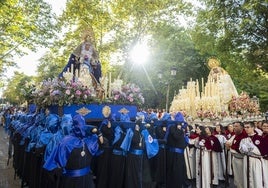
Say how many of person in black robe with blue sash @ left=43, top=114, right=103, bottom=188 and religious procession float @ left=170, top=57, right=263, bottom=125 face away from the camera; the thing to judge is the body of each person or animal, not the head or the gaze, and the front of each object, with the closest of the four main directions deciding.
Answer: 0

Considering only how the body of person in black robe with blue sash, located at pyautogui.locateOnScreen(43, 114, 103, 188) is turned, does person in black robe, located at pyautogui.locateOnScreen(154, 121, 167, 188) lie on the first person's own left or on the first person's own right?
on the first person's own left

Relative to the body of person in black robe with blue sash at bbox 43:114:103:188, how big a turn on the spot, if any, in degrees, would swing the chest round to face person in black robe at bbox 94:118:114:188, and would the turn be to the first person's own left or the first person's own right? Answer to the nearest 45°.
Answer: approximately 90° to the first person's own left

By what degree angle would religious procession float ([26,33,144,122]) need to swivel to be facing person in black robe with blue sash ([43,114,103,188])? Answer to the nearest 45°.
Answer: approximately 45° to its right

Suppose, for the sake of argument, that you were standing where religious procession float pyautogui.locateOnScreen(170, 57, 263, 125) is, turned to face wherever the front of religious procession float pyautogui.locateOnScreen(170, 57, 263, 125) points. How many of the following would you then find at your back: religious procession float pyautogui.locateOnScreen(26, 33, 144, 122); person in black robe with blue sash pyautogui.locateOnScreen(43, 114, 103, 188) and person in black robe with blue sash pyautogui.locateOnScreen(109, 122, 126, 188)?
0

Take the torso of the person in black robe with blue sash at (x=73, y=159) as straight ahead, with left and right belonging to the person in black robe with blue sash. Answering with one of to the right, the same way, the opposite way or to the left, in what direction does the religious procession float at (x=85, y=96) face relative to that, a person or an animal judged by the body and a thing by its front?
the same way

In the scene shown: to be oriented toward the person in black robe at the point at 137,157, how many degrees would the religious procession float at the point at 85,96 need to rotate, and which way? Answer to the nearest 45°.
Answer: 0° — it already faces them

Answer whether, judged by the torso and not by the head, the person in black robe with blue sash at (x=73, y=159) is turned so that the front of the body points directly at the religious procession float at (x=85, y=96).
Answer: no

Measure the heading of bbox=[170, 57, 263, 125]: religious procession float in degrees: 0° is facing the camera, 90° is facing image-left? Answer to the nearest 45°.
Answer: approximately 45°

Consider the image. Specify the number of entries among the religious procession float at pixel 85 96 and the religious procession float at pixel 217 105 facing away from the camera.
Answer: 0
